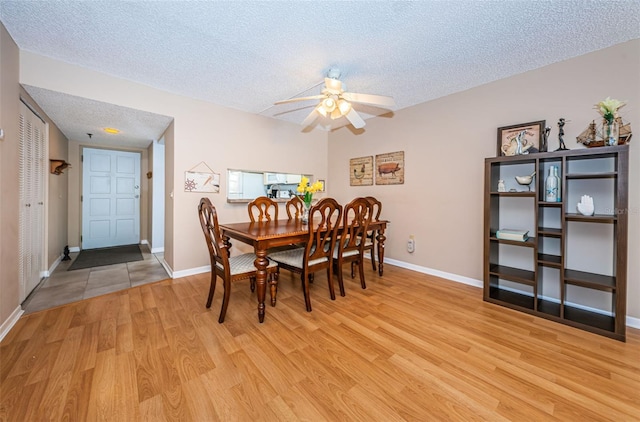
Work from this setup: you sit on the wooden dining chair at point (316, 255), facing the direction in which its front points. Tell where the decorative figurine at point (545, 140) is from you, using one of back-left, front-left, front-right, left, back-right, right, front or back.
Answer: back-right

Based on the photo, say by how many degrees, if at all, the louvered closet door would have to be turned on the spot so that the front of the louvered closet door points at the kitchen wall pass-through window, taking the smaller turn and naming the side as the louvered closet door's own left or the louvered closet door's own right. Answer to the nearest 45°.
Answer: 0° — it already faces it

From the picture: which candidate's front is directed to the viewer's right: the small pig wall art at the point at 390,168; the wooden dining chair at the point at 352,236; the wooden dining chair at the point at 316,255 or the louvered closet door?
the louvered closet door

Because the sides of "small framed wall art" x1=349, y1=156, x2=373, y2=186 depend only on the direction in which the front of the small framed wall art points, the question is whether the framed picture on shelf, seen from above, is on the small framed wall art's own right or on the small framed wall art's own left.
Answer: on the small framed wall art's own left

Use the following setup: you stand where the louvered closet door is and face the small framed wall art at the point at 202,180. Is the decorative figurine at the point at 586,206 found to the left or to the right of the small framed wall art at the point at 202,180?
right

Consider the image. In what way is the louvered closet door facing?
to the viewer's right

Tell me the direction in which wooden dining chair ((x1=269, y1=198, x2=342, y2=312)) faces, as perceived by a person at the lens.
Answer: facing away from the viewer and to the left of the viewer

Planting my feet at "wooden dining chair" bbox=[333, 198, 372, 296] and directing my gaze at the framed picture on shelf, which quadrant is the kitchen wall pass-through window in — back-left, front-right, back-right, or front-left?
back-left

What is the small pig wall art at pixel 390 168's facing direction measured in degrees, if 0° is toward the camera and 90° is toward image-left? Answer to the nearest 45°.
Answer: approximately 45°
